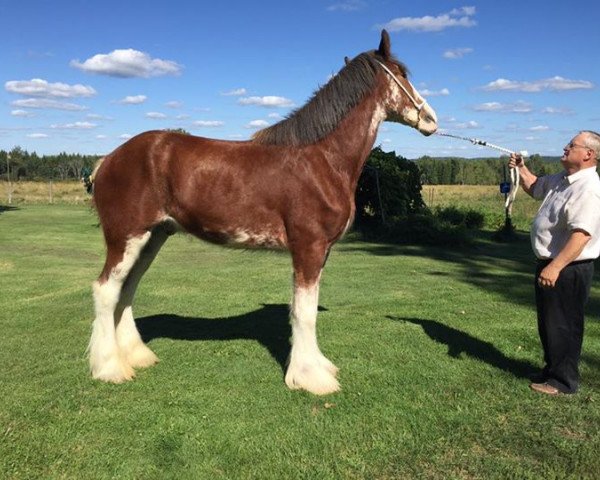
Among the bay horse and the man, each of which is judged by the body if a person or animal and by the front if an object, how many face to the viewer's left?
1

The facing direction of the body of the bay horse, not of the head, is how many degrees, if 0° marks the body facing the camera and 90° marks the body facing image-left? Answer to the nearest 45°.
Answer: approximately 270°

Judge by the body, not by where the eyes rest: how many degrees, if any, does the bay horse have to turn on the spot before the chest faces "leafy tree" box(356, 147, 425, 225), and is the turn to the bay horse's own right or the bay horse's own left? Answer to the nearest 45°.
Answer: approximately 90° to the bay horse's own left

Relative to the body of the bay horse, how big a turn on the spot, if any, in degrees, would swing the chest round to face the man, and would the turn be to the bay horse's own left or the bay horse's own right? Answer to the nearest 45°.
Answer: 0° — it already faces them

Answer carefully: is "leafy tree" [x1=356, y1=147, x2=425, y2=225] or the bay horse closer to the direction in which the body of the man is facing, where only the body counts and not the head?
the bay horse

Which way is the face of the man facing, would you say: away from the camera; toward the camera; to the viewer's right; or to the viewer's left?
to the viewer's left

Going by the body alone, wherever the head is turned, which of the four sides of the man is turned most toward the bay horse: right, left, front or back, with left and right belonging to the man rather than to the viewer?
front

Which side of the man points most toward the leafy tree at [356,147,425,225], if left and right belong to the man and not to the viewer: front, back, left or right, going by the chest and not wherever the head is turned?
right

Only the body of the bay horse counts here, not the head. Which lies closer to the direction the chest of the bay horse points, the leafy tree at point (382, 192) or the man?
the man

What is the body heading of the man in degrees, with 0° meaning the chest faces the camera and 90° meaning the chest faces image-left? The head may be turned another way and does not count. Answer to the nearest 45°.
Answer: approximately 90°
